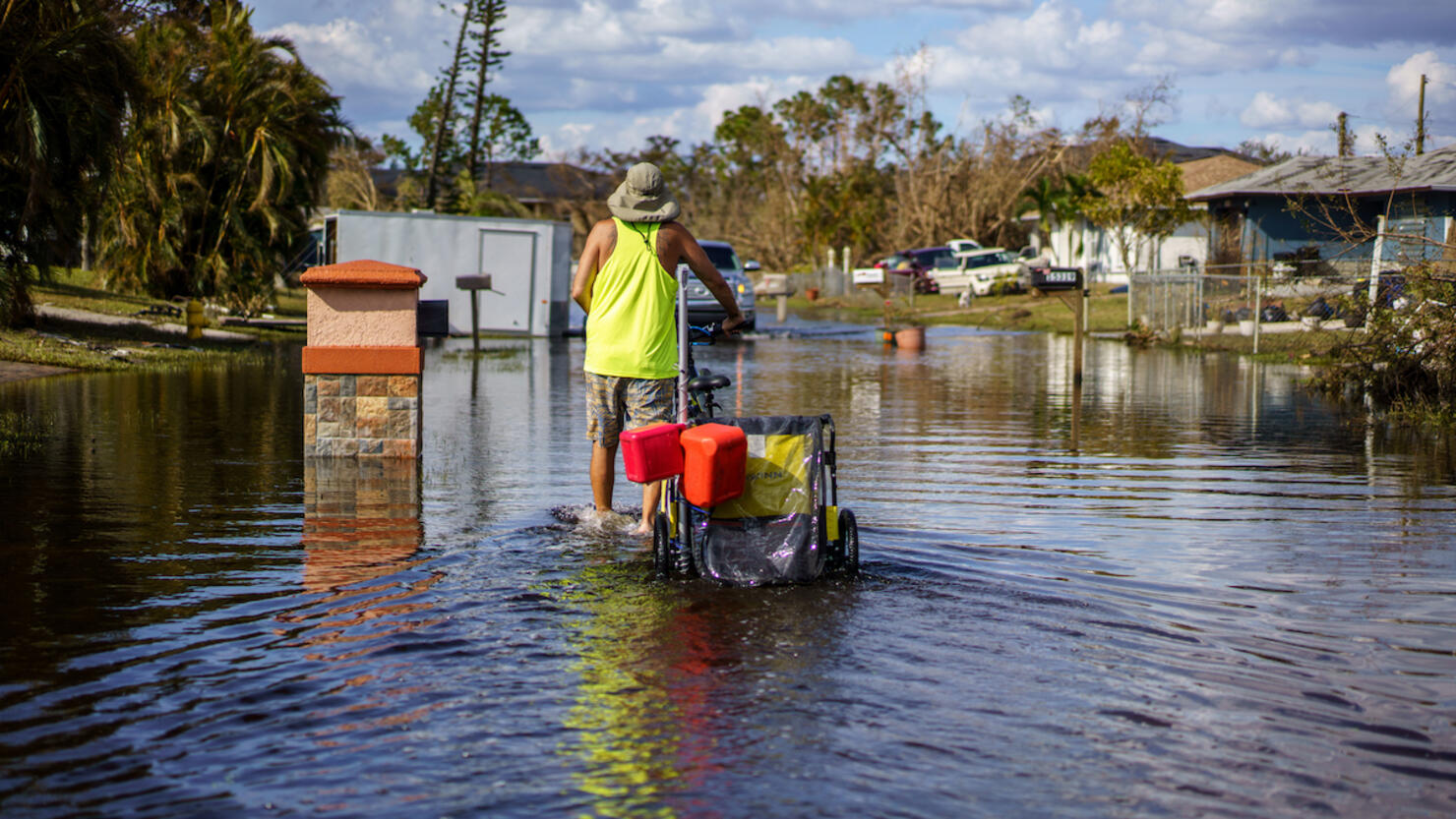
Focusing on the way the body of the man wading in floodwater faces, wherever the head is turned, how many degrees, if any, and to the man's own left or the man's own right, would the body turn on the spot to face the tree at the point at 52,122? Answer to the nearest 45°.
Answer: approximately 45° to the man's own left

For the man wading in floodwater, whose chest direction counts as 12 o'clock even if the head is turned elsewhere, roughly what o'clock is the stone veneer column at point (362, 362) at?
The stone veneer column is roughly at 11 o'clock from the man wading in floodwater.

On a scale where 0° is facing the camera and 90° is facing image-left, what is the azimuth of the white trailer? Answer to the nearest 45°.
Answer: approximately 270°

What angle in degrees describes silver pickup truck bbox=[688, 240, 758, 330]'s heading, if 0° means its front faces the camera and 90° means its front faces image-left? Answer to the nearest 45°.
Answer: approximately 0°

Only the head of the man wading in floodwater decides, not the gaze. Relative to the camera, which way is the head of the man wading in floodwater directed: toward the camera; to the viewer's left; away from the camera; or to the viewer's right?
away from the camera

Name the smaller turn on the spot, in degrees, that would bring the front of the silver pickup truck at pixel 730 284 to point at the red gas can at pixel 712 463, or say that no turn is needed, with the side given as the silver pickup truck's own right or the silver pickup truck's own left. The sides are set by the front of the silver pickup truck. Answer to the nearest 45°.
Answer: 0° — it already faces it

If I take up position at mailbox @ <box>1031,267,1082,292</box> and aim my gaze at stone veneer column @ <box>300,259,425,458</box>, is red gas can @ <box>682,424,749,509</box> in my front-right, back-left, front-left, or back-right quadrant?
front-left

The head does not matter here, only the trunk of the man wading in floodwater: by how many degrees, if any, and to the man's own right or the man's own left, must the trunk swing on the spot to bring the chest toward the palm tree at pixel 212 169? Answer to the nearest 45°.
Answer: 0° — they already face it

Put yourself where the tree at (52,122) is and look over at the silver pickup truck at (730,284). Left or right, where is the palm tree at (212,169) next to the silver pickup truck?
left

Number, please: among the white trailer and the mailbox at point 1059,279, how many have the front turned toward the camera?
0

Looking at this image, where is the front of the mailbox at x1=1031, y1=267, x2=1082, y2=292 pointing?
to the viewer's left

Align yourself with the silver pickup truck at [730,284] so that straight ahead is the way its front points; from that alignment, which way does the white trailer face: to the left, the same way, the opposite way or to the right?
to the left

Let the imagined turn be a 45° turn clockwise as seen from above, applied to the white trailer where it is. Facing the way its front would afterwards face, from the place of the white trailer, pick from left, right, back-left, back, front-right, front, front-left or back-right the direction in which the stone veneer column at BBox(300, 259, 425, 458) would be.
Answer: front-right

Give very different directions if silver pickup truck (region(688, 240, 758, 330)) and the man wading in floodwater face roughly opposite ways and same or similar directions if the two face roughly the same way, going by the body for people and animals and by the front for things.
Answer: very different directions

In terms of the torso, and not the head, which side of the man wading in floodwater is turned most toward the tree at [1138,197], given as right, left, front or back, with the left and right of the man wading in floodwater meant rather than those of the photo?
front
